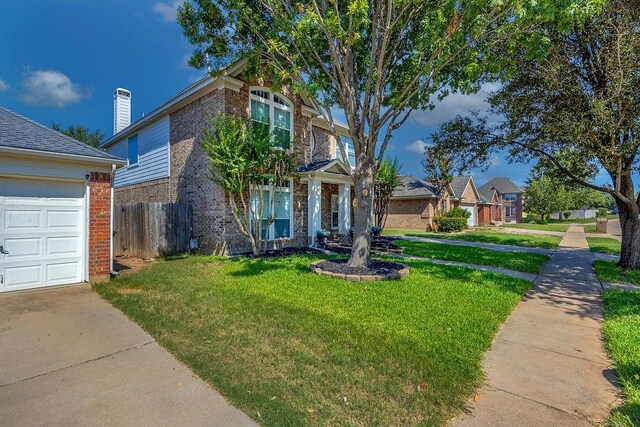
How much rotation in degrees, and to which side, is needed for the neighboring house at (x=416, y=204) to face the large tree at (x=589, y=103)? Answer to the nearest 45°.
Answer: approximately 45° to its right

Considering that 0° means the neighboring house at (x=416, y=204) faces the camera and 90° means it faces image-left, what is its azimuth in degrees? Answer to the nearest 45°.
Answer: approximately 315°

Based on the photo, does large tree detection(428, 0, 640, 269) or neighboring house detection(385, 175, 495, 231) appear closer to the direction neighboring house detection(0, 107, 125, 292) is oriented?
the large tree

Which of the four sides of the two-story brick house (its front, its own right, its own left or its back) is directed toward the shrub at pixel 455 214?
left

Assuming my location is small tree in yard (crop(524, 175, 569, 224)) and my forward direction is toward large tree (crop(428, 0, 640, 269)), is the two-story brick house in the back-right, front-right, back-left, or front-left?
front-right

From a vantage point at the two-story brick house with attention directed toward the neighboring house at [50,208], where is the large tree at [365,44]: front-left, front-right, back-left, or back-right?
front-left

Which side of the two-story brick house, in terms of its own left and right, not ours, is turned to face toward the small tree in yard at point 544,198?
left

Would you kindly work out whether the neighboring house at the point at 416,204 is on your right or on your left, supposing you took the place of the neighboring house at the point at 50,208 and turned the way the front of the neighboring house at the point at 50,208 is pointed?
on your left

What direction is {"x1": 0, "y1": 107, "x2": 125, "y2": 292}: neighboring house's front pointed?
toward the camera

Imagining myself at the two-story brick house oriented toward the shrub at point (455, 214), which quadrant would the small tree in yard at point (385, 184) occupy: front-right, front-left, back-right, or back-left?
front-right

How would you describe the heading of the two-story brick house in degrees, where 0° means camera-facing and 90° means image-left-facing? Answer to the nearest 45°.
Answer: approximately 315°

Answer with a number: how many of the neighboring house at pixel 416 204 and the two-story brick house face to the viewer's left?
0
